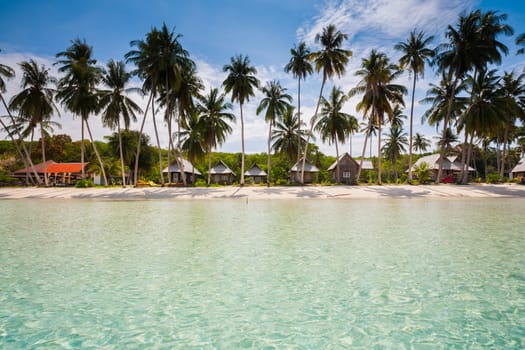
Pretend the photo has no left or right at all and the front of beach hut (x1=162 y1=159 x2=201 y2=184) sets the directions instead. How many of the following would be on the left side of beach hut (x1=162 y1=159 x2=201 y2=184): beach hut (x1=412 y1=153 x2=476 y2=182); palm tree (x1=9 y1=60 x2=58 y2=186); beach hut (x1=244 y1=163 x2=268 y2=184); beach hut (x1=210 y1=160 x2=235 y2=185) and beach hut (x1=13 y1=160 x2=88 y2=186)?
3

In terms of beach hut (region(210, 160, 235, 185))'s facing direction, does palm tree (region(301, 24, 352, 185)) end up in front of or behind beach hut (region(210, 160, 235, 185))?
in front

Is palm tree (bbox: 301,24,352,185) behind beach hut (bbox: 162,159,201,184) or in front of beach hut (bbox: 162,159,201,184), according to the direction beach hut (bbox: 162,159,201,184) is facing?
in front

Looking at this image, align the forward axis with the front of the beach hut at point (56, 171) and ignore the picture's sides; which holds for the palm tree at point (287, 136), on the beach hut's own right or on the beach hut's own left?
on the beach hut's own left

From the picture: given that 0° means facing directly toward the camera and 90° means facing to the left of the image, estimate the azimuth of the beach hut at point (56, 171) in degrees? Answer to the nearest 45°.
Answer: approximately 0°

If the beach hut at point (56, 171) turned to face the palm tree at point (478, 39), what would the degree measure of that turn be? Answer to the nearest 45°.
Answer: approximately 45° to its left

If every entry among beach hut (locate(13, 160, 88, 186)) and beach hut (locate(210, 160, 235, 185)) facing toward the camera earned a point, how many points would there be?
2
